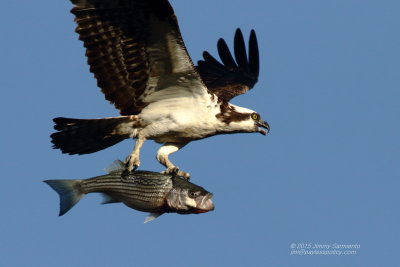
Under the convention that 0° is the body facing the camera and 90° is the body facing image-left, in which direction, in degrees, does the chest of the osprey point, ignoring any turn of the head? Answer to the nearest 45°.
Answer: approximately 270°

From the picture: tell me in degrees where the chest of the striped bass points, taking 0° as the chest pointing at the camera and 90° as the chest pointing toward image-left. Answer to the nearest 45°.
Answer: approximately 270°
